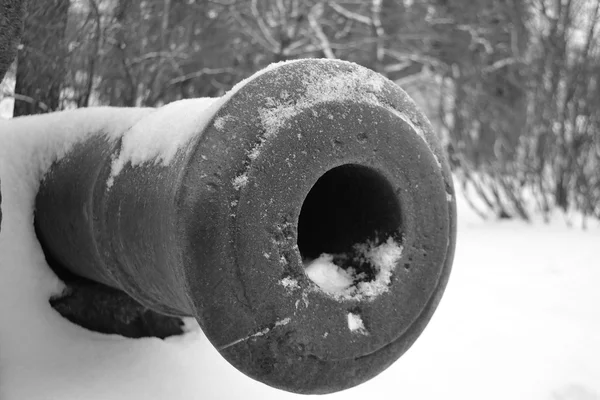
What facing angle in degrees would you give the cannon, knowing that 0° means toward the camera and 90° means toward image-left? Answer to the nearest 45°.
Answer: approximately 315°
